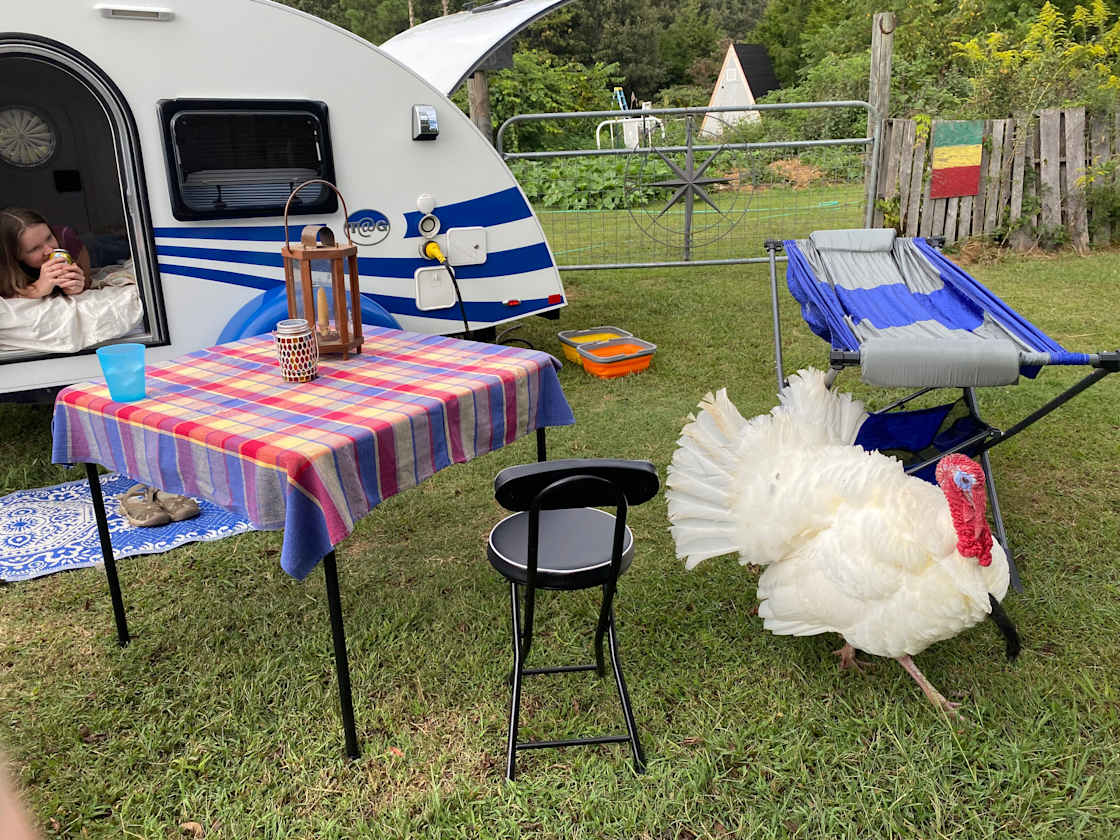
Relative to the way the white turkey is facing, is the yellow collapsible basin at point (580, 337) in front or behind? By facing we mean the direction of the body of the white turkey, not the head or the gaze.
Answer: behind

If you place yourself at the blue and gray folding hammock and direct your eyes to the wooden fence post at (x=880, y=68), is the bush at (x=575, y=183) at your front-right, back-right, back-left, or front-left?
front-left

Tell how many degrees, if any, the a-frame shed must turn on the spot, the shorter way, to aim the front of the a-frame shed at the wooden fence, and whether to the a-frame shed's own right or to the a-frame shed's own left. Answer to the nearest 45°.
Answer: approximately 45° to the a-frame shed's own left

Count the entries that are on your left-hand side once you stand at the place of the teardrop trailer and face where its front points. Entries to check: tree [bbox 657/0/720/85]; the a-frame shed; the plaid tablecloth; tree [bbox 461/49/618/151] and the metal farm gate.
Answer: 1

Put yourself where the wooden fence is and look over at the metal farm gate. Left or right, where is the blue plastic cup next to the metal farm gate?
left

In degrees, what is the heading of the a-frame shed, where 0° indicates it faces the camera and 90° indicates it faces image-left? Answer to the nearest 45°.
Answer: approximately 45°

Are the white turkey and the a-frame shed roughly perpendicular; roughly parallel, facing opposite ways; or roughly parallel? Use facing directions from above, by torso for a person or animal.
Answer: roughly perpendicular

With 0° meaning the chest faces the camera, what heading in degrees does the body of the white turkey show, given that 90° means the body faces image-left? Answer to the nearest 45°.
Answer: approximately 315°

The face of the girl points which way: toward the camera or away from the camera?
toward the camera

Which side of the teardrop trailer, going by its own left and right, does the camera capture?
left

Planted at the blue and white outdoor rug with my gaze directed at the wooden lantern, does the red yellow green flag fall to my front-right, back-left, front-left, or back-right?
front-left

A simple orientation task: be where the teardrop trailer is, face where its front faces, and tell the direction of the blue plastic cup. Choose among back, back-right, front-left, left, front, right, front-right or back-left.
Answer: left

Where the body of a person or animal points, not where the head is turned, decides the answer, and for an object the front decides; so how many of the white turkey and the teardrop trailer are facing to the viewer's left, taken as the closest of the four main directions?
1

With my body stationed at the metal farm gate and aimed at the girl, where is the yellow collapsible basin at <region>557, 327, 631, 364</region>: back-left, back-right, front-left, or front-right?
front-left

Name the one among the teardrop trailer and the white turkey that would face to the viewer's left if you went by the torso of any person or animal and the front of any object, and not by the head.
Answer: the teardrop trailer
